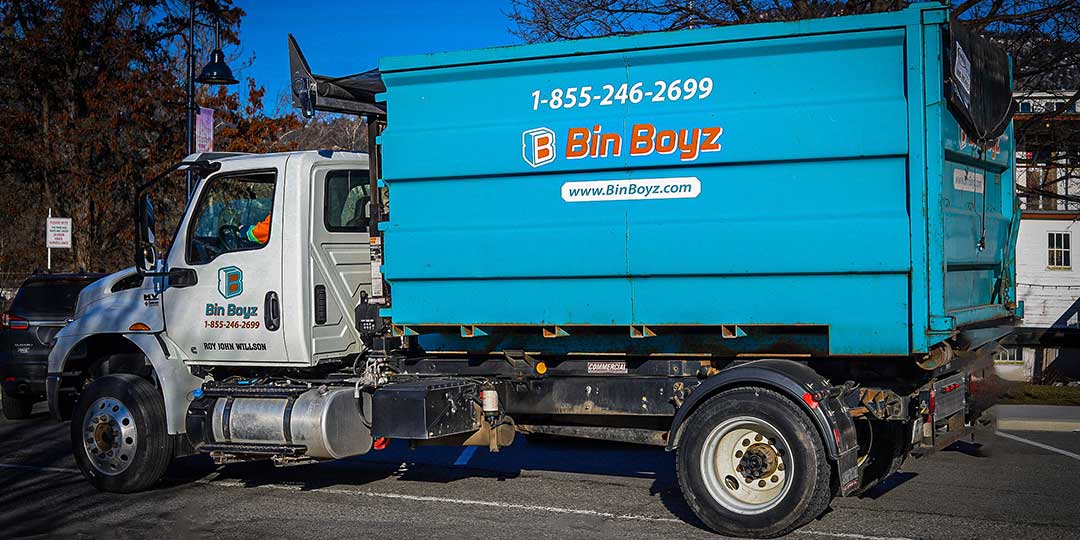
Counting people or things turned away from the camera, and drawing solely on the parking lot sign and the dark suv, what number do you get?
1

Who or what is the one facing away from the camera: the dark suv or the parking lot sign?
the dark suv

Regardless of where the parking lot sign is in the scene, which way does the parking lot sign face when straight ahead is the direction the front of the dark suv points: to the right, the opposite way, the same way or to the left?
the opposite way

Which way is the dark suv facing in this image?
away from the camera

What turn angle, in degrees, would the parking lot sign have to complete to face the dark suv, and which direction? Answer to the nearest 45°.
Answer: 0° — it already faces it

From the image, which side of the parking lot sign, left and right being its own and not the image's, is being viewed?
front

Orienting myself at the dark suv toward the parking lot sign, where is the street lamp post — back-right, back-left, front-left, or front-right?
front-right

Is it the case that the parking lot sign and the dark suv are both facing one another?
yes

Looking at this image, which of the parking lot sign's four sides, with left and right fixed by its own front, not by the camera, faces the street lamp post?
front

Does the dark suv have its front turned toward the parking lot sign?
yes
